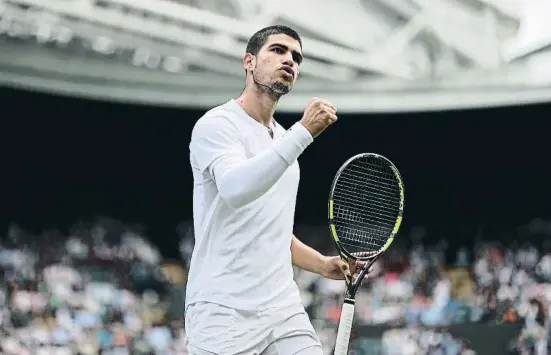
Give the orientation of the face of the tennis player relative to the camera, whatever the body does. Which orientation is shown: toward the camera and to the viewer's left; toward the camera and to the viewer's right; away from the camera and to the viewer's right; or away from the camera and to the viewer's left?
toward the camera and to the viewer's right

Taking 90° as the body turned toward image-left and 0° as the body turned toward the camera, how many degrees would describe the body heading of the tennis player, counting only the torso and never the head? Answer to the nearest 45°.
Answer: approximately 315°
